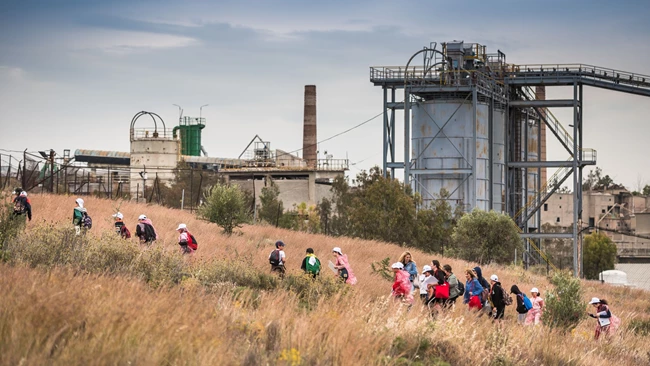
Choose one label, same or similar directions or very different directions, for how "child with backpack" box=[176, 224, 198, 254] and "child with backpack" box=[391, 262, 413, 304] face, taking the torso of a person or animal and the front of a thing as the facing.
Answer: same or similar directions

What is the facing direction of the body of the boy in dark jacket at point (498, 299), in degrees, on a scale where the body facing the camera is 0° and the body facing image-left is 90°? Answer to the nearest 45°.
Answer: approximately 90°

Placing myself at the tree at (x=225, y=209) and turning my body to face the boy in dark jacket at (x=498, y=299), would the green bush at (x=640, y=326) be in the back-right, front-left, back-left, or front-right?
front-left

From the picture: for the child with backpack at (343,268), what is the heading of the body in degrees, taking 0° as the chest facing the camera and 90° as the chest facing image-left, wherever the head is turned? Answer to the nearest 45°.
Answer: approximately 90°

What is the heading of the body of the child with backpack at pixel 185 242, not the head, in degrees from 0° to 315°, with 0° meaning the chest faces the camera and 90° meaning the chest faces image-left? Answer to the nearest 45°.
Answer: approximately 90°

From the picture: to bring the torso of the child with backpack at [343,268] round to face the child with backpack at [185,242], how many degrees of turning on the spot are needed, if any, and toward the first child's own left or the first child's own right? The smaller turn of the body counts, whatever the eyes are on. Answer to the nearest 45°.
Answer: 0° — they already face them

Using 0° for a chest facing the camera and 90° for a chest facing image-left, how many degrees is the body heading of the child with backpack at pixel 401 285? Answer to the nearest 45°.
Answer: approximately 90°
